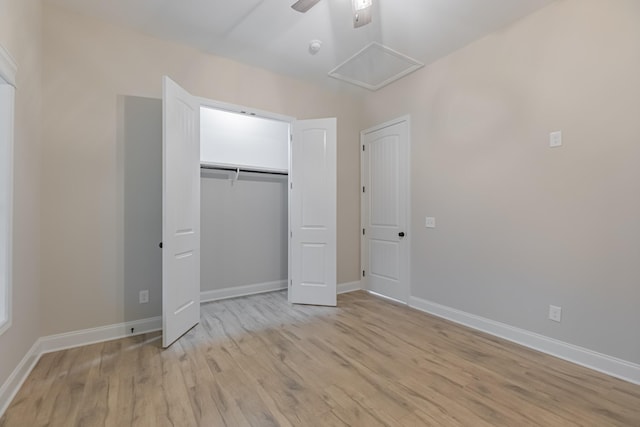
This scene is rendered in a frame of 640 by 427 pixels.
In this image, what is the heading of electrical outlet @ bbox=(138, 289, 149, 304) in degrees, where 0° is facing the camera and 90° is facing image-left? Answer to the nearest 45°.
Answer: approximately 0°

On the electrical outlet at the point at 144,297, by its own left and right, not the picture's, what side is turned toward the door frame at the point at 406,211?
left

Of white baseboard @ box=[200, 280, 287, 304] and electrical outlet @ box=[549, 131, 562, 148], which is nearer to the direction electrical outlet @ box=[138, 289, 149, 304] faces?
the electrical outlet

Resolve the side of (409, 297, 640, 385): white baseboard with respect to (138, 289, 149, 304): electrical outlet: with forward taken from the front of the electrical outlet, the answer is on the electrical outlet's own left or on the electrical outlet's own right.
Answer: on the electrical outlet's own left

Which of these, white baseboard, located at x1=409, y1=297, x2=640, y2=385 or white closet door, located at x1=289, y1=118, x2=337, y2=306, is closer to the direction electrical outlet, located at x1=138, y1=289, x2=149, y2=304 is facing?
the white baseboard

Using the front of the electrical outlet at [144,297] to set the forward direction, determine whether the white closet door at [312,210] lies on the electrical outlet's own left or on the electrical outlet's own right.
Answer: on the electrical outlet's own left

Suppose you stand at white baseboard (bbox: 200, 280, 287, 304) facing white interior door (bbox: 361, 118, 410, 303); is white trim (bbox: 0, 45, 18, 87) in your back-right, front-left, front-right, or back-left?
back-right

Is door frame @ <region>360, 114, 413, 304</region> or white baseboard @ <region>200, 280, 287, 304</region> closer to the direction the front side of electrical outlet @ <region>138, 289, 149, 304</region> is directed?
the door frame
